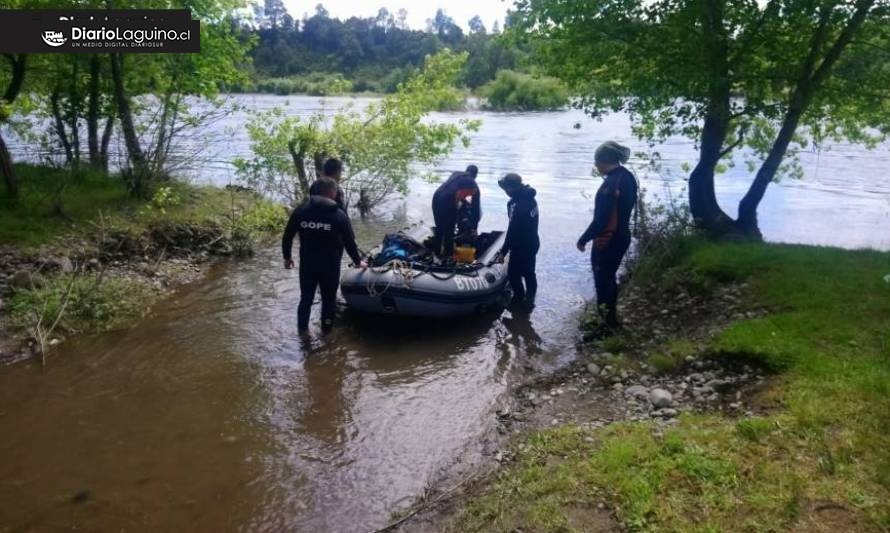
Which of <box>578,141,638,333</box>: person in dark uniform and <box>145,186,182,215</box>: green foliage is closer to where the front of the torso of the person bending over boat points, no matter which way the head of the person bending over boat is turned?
the person in dark uniform

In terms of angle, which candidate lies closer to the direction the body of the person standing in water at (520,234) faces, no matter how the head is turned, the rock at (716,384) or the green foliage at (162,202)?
the green foliage

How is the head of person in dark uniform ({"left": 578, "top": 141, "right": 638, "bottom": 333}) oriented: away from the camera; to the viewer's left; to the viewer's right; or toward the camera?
to the viewer's left

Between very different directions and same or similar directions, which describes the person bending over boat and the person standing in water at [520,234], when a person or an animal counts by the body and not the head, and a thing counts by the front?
very different directions

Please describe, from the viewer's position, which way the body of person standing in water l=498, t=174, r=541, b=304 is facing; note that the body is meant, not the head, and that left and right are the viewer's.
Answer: facing to the left of the viewer

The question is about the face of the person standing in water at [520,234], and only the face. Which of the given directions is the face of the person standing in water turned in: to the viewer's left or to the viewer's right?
to the viewer's left

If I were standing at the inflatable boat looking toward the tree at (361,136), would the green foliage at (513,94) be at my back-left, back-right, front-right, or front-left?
front-right

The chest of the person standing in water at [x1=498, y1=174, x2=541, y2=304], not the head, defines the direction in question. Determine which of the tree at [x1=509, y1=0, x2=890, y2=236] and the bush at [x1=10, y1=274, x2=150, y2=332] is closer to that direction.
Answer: the bush

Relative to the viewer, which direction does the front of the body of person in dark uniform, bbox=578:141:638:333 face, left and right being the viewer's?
facing to the left of the viewer

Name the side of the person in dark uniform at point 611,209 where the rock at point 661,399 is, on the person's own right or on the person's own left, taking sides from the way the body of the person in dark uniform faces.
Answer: on the person's own left
